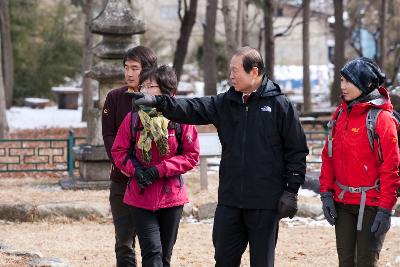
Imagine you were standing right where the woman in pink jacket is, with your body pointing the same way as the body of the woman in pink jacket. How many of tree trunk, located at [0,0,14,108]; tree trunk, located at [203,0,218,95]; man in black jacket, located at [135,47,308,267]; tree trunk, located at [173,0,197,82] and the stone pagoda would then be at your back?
4

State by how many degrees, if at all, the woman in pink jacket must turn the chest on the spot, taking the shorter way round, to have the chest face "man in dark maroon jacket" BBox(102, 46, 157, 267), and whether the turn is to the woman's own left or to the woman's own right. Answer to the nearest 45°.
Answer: approximately 135° to the woman's own right

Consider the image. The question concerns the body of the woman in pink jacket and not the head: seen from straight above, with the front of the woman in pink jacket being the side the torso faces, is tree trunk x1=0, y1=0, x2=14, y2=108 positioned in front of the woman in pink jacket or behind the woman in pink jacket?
behind

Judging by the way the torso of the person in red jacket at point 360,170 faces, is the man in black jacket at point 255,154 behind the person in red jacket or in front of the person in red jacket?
in front

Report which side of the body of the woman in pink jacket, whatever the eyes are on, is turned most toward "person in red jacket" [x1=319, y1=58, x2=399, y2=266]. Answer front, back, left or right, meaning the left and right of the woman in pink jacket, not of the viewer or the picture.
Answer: left

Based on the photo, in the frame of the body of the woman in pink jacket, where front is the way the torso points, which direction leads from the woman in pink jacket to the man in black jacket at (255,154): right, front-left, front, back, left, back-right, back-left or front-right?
front-left

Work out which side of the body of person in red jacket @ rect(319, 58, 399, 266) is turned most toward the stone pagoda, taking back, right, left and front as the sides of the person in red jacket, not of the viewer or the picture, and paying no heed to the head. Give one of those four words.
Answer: right

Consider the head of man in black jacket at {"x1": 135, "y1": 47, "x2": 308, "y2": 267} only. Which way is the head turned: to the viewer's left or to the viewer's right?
to the viewer's left
